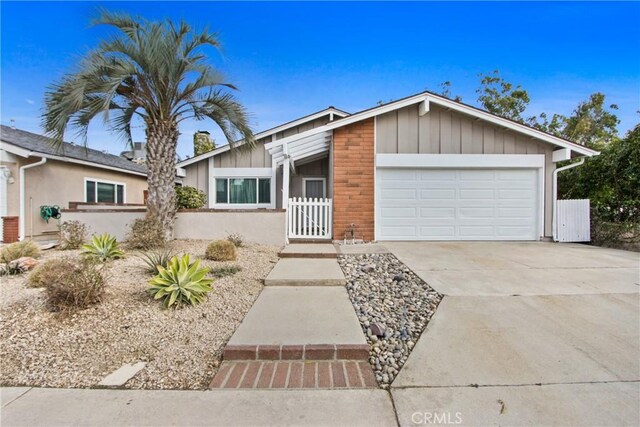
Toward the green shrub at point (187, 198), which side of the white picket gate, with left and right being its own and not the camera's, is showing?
right

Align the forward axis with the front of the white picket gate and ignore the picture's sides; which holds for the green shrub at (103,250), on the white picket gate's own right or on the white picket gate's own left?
on the white picket gate's own right

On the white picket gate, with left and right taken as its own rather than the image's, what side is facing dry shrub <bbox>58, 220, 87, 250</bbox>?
right

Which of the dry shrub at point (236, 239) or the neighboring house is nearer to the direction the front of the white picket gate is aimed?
the dry shrub

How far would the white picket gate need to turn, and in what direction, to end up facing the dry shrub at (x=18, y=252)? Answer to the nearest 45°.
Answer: approximately 45° to its right

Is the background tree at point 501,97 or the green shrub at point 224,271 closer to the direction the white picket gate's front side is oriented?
the green shrub

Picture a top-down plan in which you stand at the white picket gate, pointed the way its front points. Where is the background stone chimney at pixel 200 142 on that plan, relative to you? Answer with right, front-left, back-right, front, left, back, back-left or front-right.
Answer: back-right

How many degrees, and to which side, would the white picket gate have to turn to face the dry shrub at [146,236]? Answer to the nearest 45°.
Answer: approximately 45° to its right

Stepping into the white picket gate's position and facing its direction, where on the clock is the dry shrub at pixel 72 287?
The dry shrub is roughly at 1 o'clock from the white picket gate.

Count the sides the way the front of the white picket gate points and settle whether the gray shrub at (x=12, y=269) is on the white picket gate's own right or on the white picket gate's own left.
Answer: on the white picket gate's own right

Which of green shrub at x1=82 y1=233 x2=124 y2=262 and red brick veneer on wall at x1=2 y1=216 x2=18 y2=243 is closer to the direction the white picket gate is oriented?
the green shrub

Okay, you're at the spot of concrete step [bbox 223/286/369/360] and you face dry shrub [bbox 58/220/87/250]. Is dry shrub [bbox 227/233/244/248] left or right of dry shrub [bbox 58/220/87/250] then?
right

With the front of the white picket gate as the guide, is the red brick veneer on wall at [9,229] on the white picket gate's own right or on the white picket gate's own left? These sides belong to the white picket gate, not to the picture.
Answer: on the white picket gate's own right

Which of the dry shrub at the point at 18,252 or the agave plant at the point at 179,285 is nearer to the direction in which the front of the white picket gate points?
the agave plant

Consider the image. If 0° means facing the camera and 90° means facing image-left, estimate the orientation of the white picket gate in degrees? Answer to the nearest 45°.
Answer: approximately 0°
